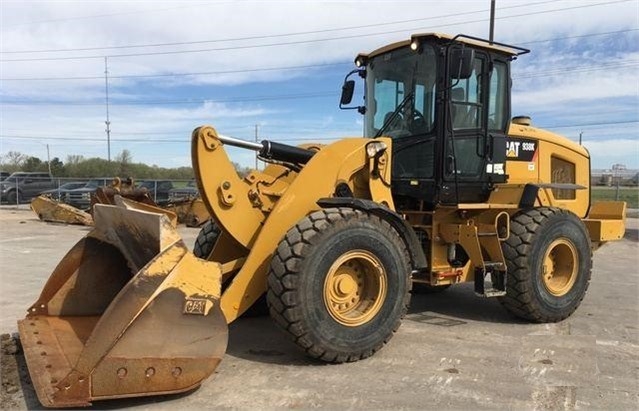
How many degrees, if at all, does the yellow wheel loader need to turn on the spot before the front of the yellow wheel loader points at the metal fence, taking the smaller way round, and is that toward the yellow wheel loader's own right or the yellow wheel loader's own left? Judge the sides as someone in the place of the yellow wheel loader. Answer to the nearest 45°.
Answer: approximately 90° to the yellow wheel loader's own right

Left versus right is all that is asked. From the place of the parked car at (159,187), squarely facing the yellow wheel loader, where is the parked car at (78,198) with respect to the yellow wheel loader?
right

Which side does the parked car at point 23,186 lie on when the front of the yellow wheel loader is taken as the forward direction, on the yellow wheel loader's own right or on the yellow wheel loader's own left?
on the yellow wheel loader's own right

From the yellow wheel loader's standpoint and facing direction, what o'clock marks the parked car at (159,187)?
The parked car is roughly at 4 o'clock from the yellow wheel loader.

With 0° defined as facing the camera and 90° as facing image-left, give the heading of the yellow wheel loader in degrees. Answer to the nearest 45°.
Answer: approximately 45°
